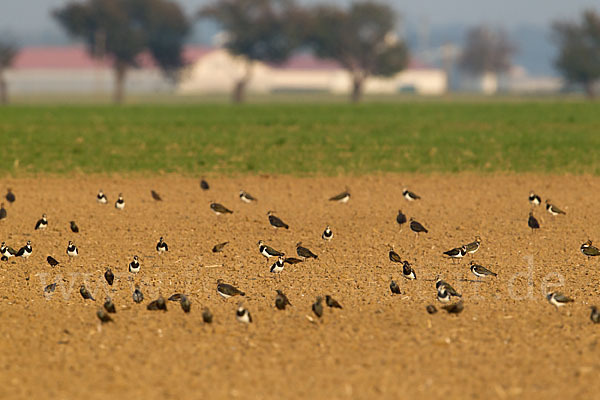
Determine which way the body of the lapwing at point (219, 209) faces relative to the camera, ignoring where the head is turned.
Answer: to the viewer's left

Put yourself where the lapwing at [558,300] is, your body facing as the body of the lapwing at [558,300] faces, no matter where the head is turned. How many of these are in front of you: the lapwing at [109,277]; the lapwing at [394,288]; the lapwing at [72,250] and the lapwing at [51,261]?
4

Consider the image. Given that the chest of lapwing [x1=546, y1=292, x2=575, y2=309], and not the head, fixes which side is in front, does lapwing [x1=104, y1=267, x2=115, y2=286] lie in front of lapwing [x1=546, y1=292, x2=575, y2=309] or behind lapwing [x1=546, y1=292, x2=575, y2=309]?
in front

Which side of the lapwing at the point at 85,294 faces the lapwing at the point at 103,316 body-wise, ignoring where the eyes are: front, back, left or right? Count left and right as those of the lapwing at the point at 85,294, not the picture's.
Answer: left

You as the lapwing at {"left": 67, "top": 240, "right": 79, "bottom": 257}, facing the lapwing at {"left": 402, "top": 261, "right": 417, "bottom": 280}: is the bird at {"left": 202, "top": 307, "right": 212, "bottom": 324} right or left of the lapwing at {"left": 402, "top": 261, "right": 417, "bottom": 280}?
right

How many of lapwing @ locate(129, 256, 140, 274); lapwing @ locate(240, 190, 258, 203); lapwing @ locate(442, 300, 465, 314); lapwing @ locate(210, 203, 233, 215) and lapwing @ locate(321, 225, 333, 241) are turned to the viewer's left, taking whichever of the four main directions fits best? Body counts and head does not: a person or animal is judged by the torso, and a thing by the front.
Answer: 2

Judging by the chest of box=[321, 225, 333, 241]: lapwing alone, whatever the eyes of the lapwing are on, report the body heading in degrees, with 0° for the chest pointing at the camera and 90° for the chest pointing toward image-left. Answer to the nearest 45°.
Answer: approximately 0°

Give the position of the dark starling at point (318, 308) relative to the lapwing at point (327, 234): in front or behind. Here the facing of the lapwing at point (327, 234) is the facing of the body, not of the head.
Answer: in front

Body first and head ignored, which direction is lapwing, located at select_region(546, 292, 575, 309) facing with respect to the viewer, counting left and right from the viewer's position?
facing to the left of the viewer

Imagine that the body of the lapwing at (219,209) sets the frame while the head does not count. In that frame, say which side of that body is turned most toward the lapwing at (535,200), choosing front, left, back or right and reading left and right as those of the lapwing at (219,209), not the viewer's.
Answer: back

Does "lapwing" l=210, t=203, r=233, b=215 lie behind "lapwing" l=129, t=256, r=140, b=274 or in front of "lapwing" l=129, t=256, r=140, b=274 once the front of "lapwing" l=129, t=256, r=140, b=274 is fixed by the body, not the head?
behind

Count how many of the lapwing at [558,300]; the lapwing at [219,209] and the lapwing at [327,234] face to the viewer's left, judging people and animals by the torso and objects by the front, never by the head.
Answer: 2

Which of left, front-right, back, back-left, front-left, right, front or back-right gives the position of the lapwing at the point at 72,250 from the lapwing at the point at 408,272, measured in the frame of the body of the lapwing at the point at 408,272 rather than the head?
front-right
